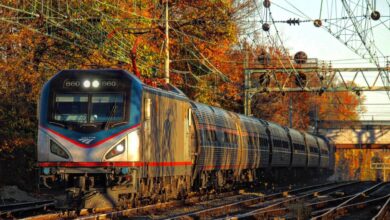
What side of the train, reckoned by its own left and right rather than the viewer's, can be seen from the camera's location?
front
